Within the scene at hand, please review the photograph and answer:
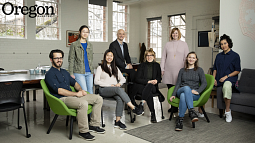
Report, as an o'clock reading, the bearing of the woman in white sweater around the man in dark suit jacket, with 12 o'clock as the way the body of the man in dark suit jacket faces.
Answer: The woman in white sweater is roughly at 2 o'clock from the man in dark suit jacket.

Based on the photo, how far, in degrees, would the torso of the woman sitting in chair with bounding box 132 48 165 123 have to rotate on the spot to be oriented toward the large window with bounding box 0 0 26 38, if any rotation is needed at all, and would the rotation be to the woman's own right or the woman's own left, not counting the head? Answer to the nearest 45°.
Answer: approximately 135° to the woman's own right

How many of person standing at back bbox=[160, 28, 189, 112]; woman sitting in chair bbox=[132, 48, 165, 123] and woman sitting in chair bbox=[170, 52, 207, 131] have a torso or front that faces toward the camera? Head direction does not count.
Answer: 3

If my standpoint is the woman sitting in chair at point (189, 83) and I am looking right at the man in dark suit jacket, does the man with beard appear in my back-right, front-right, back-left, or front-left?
front-left

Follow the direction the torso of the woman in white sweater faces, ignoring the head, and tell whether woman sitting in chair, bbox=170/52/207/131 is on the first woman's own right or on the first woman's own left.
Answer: on the first woman's own left

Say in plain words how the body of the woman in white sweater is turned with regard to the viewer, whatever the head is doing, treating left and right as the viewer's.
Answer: facing the viewer and to the right of the viewer

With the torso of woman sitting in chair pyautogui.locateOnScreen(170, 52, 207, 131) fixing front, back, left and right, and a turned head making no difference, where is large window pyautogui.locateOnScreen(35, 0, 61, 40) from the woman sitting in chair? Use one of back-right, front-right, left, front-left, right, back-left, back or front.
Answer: back-right

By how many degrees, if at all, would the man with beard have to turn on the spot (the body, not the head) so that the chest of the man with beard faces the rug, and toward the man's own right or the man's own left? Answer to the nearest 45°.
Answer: approximately 45° to the man's own left

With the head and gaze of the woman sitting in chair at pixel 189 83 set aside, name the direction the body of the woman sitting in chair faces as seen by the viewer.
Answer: toward the camera

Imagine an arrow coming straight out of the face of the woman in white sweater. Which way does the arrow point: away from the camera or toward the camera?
toward the camera

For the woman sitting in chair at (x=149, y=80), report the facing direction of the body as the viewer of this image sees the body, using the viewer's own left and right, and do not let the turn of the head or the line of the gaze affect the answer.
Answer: facing the viewer

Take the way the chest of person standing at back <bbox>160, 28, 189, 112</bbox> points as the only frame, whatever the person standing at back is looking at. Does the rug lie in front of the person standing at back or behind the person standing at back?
in front

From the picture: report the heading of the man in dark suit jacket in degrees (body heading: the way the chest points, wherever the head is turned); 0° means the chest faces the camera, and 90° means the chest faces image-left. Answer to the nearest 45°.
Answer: approximately 315°
